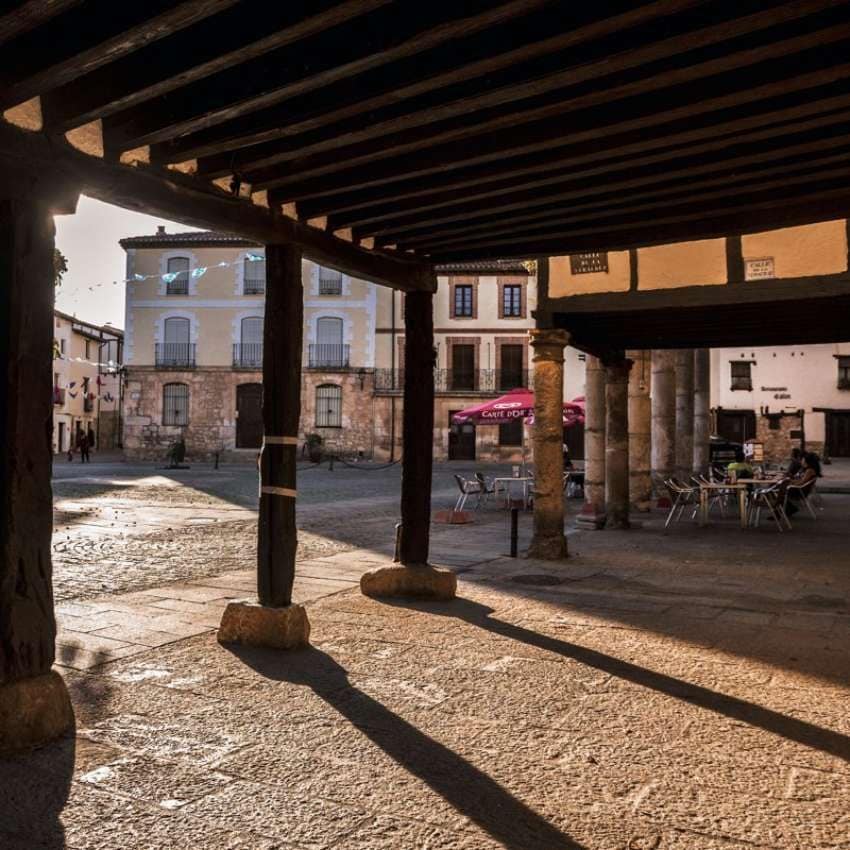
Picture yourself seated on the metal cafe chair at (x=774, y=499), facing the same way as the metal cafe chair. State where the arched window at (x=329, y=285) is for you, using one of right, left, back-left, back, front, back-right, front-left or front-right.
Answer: front-right

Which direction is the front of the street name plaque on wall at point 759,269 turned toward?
toward the camera

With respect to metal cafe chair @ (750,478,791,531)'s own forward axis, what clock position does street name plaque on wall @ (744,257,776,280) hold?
The street name plaque on wall is roughly at 9 o'clock from the metal cafe chair.

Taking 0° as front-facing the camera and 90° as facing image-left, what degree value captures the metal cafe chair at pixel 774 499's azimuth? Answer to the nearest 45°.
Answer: approximately 90°

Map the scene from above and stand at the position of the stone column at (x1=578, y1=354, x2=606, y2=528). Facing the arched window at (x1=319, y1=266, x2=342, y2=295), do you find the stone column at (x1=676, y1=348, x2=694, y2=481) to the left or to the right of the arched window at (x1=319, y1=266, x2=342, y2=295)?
right

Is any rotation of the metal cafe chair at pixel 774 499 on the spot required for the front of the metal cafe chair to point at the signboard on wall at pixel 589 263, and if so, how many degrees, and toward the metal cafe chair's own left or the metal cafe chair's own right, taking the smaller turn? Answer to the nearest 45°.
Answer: approximately 45° to the metal cafe chair's own left

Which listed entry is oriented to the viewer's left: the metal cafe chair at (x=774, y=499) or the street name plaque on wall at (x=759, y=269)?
the metal cafe chair

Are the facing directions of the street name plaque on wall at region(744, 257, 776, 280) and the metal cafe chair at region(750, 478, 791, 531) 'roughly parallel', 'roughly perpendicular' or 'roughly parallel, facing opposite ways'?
roughly perpendicular

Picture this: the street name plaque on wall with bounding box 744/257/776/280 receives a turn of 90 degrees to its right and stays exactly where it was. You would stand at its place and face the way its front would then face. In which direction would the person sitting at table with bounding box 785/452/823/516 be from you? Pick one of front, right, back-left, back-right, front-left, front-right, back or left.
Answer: right

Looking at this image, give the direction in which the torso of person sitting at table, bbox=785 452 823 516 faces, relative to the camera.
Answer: to the viewer's left

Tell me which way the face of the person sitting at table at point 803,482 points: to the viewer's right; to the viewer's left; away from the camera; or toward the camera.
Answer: to the viewer's left

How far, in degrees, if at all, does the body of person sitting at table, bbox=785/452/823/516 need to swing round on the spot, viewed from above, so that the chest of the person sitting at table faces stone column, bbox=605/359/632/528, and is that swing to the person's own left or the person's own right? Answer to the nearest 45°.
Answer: approximately 45° to the person's own left

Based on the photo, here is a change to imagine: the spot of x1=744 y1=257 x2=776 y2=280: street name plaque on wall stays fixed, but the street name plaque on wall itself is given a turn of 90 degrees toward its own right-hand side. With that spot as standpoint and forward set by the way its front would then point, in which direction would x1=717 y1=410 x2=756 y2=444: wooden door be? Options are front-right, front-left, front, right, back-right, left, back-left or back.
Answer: right

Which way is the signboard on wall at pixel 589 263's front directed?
toward the camera

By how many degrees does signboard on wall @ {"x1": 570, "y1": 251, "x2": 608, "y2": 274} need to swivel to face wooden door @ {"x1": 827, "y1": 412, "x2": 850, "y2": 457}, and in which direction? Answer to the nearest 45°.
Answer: approximately 180°

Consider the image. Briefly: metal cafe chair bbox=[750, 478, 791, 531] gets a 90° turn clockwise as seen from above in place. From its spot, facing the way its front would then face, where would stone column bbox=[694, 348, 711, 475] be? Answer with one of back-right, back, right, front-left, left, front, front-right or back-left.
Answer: front

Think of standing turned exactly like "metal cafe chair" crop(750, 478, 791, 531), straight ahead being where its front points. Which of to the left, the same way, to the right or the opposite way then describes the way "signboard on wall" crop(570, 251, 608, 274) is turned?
to the left
